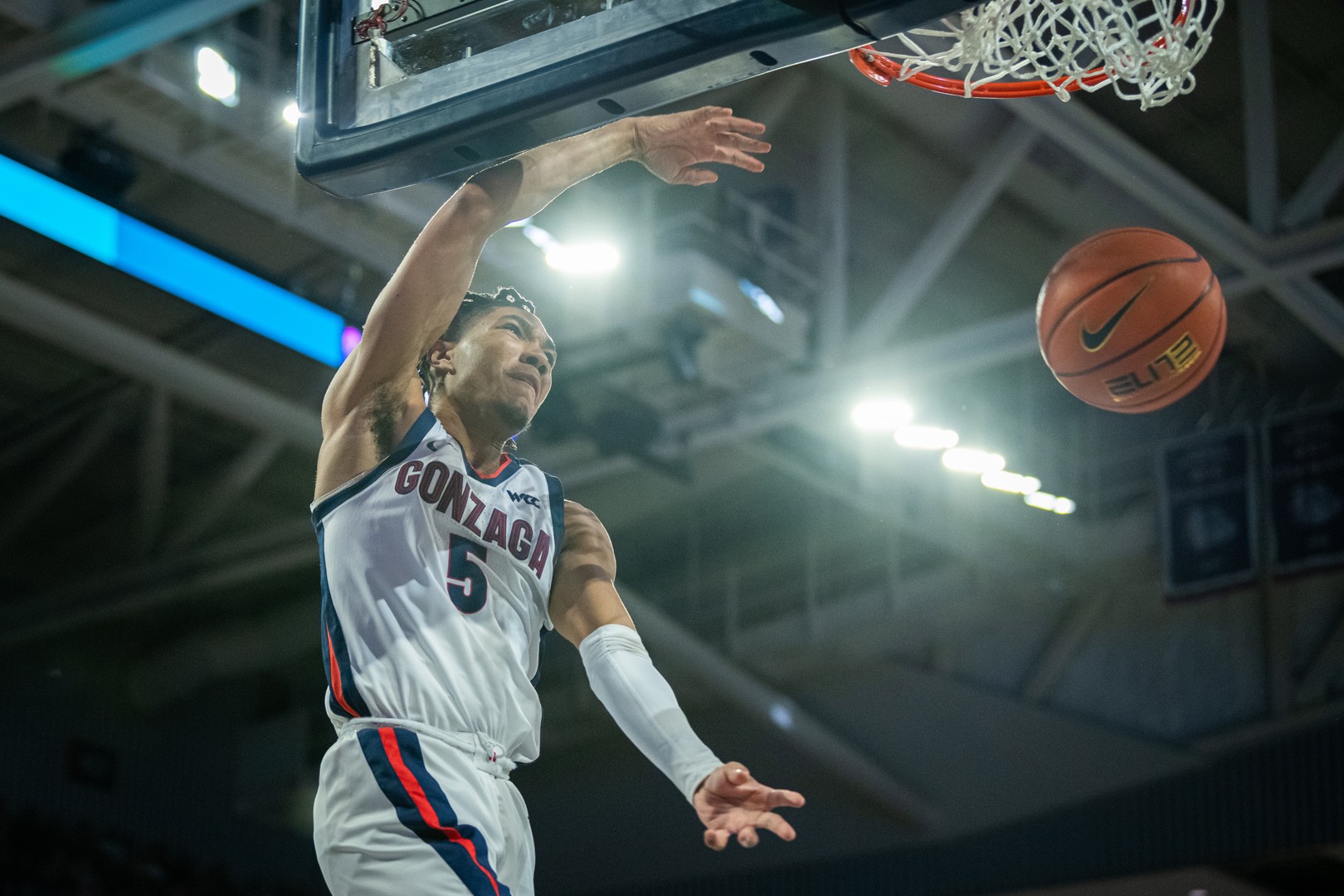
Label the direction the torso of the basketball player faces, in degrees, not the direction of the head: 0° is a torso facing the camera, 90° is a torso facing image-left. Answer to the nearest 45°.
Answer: approximately 315°

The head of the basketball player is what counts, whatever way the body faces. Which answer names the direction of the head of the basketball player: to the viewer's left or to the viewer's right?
to the viewer's right

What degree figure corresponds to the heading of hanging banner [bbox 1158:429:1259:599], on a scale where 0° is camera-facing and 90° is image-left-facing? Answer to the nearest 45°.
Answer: approximately 45°

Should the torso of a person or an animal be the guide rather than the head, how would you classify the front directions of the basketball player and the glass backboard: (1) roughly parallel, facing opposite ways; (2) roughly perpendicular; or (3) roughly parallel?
roughly perpendicular

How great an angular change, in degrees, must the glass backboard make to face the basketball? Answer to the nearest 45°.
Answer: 0° — it already faces it

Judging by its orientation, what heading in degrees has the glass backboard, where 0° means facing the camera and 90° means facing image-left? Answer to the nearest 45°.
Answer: approximately 225°
